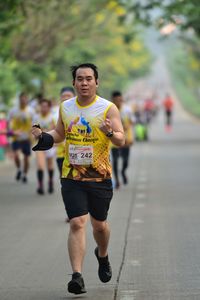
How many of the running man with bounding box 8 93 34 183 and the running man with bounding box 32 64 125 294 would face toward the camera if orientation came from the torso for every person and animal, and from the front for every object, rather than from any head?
2

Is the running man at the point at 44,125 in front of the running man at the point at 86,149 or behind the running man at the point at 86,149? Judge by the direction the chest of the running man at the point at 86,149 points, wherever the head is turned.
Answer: behind

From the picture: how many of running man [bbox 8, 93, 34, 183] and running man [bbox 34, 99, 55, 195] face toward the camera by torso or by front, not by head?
2

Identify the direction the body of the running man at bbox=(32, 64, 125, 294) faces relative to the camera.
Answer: toward the camera

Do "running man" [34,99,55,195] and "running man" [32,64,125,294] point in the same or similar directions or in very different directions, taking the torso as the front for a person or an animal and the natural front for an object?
same or similar directions

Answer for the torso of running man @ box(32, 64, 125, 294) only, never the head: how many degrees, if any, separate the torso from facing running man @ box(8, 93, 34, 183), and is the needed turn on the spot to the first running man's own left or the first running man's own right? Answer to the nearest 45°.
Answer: approximately 180°

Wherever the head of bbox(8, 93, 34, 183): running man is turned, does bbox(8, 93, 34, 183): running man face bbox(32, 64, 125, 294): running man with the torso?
yes

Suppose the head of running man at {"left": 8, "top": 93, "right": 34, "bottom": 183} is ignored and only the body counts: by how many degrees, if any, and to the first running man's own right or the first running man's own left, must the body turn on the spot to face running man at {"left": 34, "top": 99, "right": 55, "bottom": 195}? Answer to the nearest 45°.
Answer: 0° — they already face them

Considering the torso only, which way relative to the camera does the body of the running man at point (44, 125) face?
toward the camera

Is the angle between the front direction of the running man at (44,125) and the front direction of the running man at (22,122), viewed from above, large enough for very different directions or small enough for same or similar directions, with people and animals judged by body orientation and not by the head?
same or similar directions

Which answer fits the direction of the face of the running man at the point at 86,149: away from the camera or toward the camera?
toward the camera

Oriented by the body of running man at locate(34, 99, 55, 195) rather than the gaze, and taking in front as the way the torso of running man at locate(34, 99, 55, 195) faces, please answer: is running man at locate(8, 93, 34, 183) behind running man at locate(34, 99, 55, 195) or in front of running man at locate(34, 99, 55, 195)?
behind

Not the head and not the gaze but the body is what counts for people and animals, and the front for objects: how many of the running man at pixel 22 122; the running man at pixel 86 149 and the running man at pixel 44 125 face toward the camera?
3

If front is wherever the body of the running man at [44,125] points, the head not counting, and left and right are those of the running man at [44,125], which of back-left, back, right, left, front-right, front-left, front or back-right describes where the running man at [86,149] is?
front
